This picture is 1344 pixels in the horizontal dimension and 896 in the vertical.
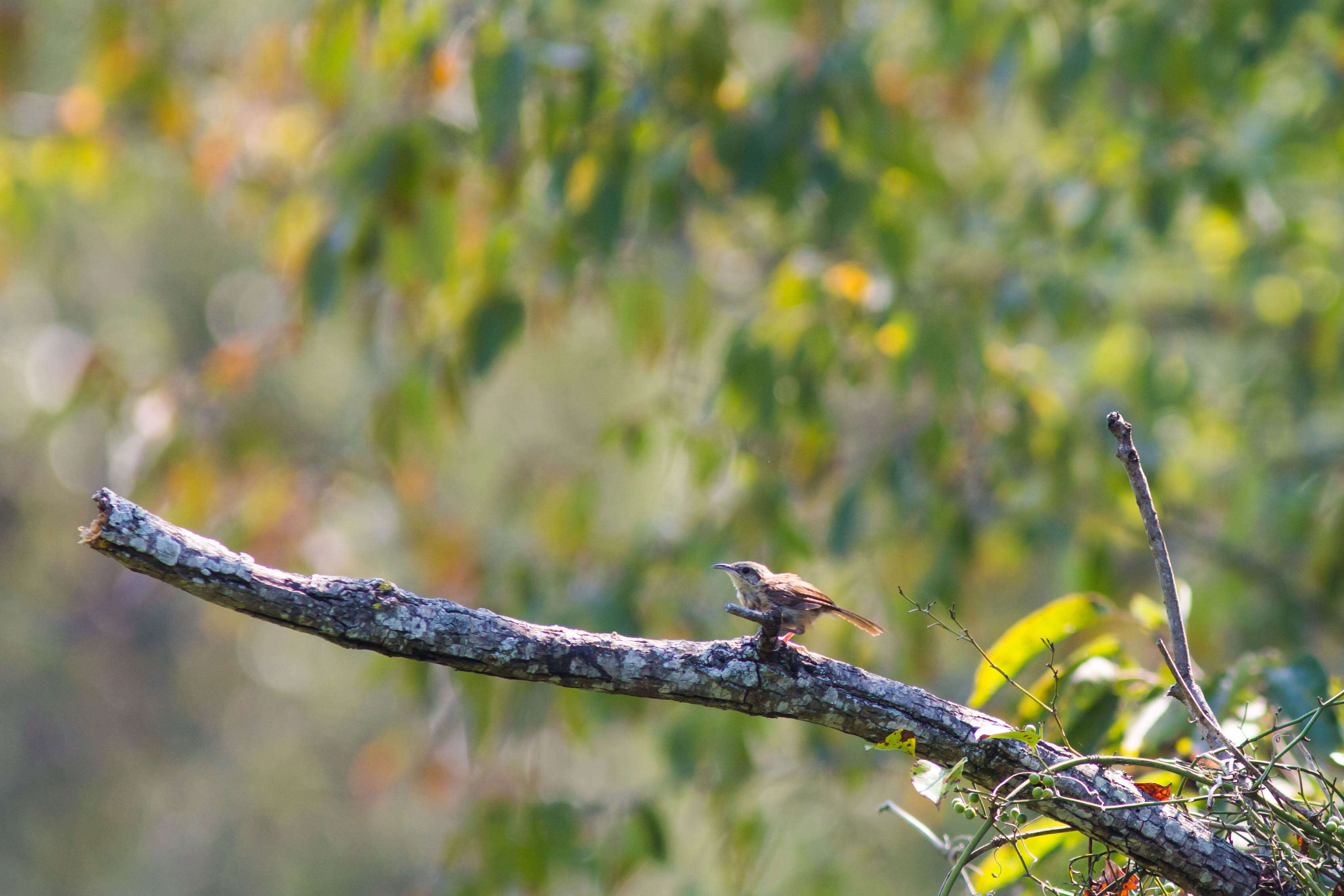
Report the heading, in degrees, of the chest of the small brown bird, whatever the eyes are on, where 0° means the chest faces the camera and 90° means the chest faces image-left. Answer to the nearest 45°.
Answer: approximately 90°

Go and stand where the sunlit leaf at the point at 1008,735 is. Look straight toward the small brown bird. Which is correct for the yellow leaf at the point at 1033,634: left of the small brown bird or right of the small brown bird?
right

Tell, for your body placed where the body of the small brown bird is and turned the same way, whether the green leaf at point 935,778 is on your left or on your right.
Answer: on your left
